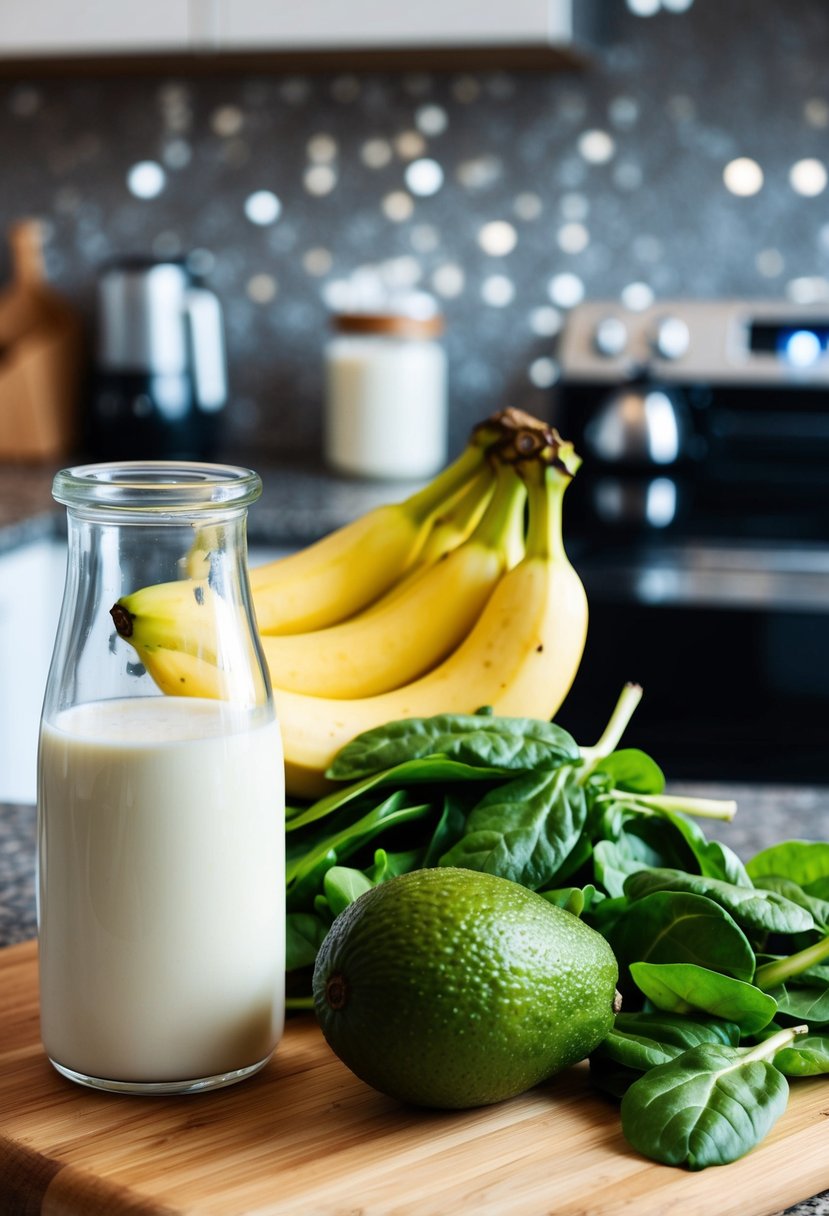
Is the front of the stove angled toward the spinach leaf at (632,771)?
yes

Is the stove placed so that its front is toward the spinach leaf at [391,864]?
yes

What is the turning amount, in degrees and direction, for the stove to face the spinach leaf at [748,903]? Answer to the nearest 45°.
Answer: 0° — it already faces it

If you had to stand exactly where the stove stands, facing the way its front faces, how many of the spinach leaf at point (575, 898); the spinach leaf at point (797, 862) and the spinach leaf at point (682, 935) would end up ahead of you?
3

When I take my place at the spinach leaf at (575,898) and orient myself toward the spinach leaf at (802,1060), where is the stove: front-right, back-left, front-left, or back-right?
back-left

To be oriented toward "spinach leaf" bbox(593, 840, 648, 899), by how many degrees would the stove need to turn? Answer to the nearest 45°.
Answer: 0° — it already faces it

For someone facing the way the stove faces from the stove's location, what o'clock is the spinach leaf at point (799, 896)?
The spinach leaf is roughly at 12 o'clock from the stove.

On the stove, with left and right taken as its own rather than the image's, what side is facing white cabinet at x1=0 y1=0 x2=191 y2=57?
right

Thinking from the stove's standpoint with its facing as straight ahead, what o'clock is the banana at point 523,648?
The banana is roughly at 12 o'clock from the stove.

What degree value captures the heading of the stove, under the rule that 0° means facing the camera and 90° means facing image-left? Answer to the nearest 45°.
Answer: approximately 0°

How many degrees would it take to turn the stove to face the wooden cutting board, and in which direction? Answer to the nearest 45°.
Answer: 0° — it already faces it

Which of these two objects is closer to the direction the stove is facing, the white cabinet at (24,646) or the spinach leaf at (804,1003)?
the spinach leaf

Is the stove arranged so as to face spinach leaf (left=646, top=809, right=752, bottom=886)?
yes
